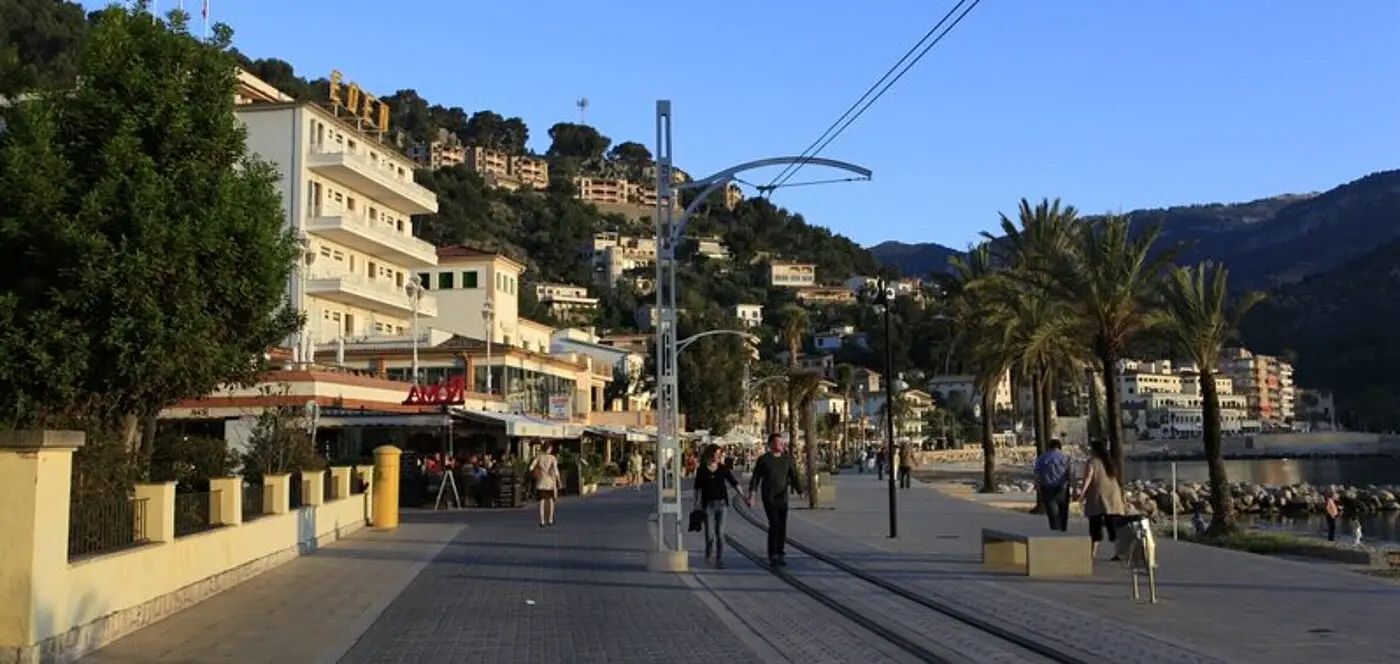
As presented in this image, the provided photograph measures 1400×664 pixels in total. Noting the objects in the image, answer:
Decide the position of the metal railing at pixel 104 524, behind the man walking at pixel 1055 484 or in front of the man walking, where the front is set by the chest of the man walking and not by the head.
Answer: behind

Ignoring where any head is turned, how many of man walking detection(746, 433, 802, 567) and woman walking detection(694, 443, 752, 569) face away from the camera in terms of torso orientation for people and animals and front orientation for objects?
0

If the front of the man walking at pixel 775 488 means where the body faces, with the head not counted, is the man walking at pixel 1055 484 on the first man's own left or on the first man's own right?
on the first man's own left

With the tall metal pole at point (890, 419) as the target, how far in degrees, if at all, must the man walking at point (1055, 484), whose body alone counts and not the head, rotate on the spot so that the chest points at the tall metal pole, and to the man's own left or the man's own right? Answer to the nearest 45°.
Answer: approximately 45° to the man's own left

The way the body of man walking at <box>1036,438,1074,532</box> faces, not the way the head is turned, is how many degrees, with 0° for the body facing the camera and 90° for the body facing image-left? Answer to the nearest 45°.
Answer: approximately 180°

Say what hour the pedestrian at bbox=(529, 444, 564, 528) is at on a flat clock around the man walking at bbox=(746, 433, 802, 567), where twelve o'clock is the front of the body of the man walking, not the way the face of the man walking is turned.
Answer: The pedestrian is roughly at 5 o'clock from the man walking.

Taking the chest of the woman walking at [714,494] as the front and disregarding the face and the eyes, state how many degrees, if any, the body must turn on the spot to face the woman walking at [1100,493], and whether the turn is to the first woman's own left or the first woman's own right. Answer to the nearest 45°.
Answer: approximately 90° to the first woman's own left

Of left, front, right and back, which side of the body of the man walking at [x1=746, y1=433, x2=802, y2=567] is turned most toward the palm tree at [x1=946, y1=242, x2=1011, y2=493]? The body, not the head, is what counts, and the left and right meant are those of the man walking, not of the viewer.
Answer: back

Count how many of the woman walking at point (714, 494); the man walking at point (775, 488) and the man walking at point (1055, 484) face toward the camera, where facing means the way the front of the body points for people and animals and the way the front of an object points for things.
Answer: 2

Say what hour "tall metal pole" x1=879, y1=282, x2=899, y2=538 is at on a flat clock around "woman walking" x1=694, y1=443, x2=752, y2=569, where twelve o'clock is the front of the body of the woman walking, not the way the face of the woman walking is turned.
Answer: The tall metal pole is roughly at 7 o'clock from the woman walking.

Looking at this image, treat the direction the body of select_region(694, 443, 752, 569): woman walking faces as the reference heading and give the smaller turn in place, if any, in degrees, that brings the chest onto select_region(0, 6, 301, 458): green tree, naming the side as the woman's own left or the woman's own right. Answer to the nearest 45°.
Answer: approximately 90° to the woman's own right
